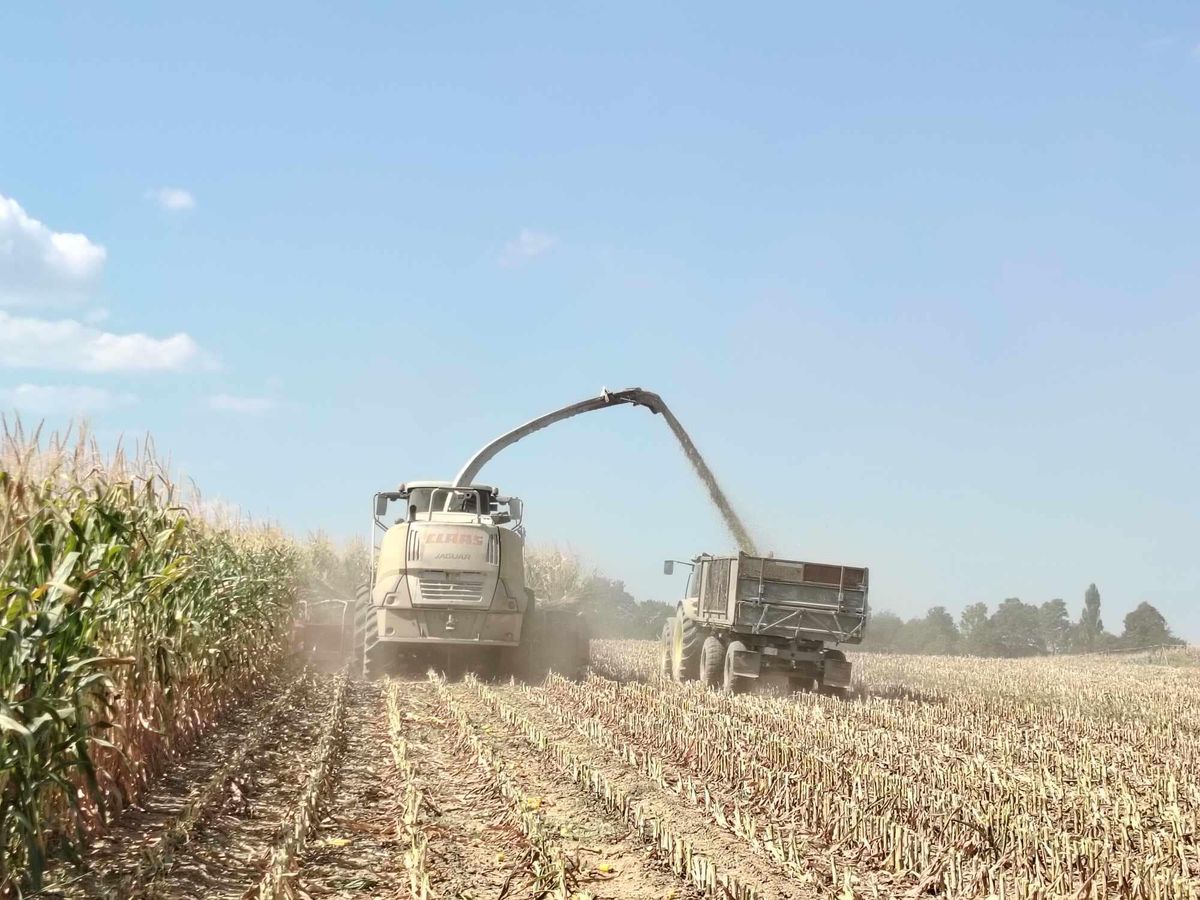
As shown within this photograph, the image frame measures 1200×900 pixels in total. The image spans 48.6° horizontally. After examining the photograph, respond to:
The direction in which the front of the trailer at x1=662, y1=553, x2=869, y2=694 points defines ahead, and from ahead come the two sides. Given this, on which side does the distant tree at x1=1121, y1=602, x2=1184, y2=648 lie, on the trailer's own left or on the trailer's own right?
on the trailer's own right

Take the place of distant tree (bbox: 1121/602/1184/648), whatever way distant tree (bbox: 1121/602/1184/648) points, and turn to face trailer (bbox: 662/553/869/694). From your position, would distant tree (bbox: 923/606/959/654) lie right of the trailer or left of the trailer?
right

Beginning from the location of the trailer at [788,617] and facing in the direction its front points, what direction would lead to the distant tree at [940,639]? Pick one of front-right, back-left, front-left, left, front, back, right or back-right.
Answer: front-right

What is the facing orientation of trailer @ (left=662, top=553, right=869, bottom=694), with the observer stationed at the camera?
facing away from the viewer and to the left of the viewer

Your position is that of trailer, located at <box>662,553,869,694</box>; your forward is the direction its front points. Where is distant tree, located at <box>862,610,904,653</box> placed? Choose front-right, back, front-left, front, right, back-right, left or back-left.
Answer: front-right

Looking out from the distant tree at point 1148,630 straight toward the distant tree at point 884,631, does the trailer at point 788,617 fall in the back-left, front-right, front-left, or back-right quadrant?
front-left
